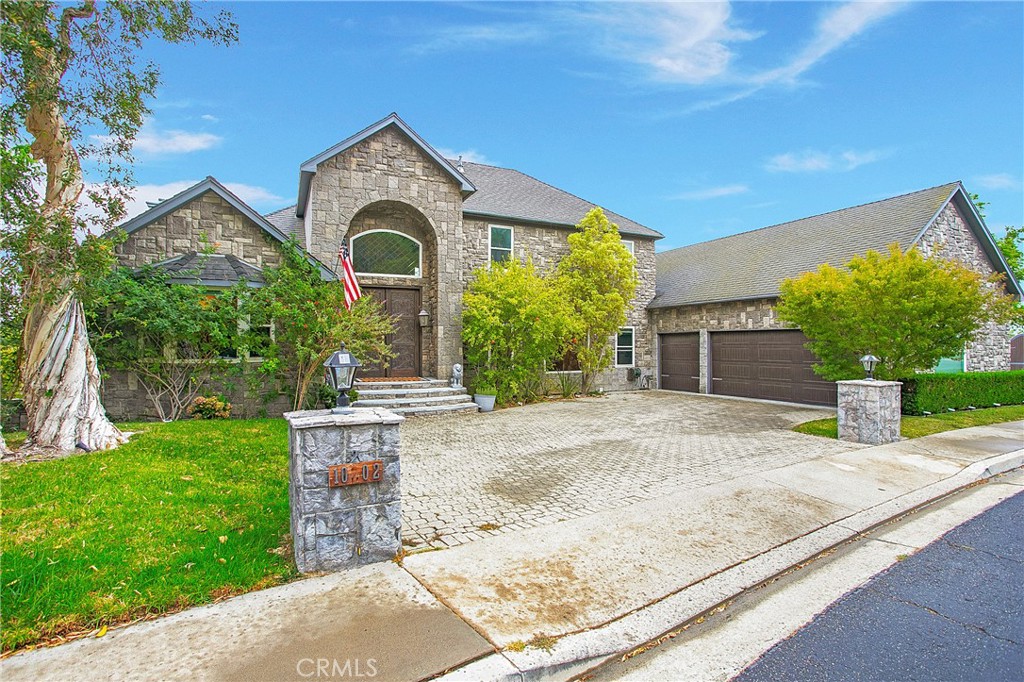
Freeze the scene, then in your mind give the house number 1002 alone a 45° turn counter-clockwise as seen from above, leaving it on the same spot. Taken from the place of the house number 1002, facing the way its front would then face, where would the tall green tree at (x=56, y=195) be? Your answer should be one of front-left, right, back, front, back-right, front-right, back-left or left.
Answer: back

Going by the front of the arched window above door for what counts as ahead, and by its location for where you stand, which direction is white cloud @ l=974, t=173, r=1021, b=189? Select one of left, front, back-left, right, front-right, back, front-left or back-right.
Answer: left

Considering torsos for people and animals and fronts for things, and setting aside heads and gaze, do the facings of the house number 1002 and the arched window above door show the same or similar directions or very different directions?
same or similar directions

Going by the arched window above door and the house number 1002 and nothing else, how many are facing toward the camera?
2

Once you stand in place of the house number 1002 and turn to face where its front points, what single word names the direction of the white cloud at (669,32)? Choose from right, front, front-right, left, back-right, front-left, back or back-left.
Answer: back-left

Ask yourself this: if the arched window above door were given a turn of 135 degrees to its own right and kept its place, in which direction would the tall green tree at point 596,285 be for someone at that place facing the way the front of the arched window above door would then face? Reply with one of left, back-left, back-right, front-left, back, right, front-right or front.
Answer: back-right

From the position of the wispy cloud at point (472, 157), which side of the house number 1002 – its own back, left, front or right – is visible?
back

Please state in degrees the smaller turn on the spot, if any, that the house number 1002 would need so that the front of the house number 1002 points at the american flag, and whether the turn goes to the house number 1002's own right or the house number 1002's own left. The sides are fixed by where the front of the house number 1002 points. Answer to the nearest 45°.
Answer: approximately 180°

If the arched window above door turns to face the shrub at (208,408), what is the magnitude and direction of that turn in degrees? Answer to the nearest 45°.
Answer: approximately 45° to its right

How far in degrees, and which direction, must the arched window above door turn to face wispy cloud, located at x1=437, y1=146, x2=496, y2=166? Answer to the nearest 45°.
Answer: approximately 135° to its left

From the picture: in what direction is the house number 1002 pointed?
toward the camera
